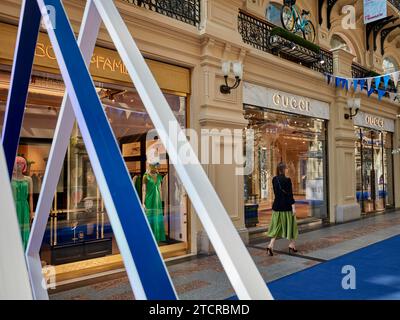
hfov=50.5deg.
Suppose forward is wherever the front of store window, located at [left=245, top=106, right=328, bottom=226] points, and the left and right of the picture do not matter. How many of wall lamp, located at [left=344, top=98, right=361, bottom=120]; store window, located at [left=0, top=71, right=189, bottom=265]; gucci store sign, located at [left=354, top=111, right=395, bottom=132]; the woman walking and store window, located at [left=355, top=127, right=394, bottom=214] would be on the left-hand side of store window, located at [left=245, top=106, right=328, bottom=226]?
3

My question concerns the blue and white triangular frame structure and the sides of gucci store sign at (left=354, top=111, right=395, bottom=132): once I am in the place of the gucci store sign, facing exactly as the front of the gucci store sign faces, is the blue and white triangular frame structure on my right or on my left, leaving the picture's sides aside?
on my right

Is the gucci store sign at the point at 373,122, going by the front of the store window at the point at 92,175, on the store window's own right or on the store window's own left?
on the store window's own left

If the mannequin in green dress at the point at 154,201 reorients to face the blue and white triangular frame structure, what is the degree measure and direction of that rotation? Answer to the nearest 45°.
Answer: approximately 45° to its right

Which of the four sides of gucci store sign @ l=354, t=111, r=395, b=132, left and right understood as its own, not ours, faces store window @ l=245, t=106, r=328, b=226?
right

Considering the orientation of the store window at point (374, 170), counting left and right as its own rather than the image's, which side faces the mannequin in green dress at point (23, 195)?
right

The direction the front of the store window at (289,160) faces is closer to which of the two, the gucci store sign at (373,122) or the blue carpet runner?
the blue carpet runner

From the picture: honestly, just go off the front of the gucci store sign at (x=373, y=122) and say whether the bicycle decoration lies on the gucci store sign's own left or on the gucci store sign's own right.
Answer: on the gucci store sign's own right

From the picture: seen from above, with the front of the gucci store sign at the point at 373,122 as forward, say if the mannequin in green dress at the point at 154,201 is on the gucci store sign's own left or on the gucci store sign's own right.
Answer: on the gucci store sign's own right

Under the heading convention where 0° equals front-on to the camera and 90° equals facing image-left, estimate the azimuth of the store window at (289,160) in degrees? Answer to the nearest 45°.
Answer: approximately 315°

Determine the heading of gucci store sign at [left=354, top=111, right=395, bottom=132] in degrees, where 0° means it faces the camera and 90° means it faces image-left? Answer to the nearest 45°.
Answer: approximately 315°

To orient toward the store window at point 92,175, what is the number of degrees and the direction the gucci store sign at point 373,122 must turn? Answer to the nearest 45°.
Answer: approximately 90° to its right
